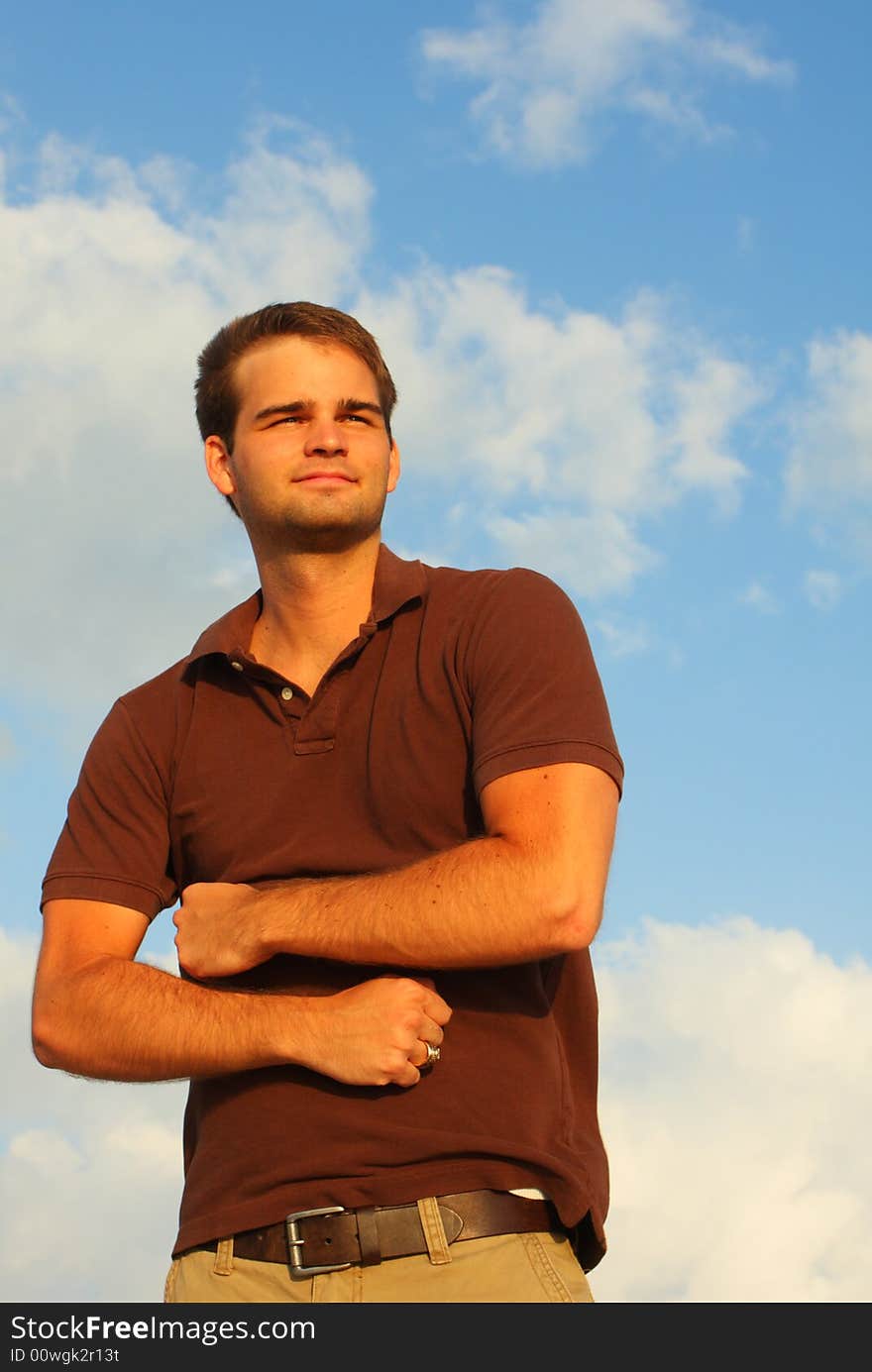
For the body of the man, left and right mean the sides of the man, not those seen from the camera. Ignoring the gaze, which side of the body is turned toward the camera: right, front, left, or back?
front
